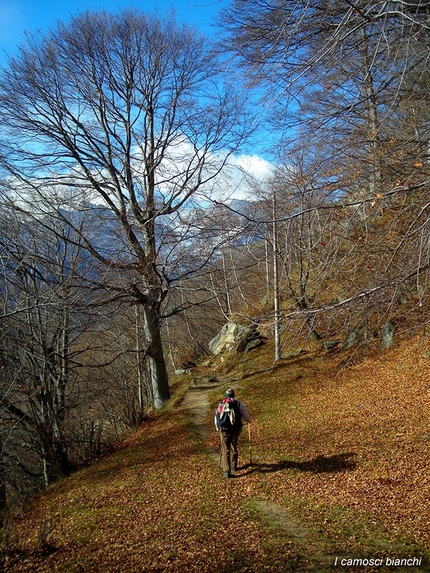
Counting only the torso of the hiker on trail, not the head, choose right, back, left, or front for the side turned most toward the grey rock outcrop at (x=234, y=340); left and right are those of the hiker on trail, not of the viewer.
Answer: front

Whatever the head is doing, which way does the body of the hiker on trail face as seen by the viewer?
away from the camera
